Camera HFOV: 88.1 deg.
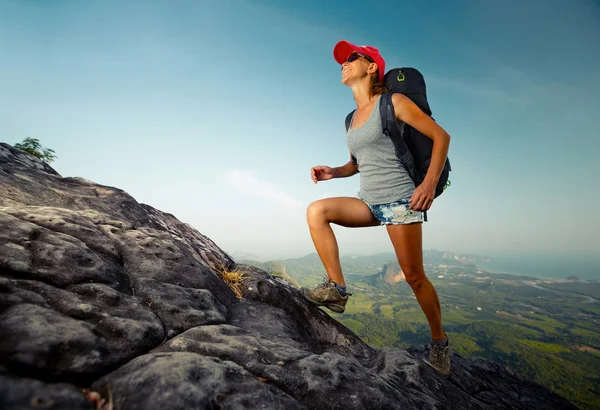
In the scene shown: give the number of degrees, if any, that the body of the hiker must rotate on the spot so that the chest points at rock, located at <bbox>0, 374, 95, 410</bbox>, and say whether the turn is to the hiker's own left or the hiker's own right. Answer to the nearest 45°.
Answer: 0° — they already face it

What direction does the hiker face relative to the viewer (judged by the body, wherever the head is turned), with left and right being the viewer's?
facing the viewer and to the left of the viewer

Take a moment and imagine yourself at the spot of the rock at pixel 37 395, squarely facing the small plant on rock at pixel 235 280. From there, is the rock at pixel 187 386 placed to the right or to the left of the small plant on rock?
right

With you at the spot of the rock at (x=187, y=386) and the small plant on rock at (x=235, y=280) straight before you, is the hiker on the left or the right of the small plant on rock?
right

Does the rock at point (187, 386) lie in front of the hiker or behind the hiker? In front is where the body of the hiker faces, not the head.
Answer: in front

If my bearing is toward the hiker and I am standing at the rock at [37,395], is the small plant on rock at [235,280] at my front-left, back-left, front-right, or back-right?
front-left

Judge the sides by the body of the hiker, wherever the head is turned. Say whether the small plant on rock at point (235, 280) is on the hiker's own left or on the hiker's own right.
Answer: on the hiker's own right
